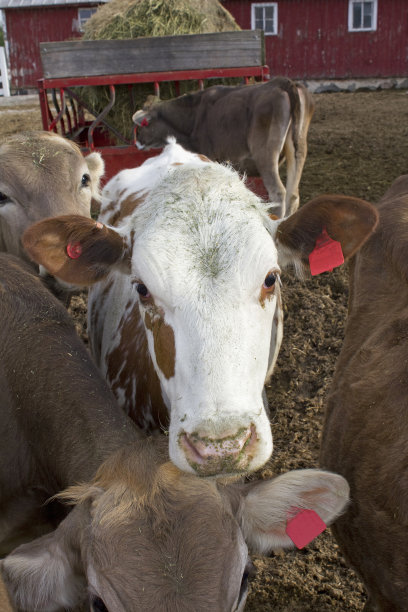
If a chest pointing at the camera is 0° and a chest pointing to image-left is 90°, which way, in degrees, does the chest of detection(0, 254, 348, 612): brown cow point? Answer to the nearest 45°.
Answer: approximately 315°

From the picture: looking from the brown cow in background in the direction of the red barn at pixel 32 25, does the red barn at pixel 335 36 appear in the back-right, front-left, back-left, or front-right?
front-right

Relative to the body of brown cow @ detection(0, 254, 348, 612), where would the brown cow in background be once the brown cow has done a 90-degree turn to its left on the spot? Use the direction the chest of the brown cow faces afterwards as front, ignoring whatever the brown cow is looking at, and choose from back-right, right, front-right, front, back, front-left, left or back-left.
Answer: front-left

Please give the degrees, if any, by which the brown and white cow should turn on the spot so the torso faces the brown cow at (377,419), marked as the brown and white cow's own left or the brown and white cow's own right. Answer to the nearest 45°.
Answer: approximately 90° to the brown and white cow's own left

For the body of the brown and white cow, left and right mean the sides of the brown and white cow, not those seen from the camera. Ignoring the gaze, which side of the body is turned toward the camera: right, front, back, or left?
front

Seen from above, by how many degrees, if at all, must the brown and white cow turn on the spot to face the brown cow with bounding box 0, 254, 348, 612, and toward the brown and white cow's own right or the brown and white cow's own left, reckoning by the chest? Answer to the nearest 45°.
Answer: approximately 45° to the brown and white cow's own right

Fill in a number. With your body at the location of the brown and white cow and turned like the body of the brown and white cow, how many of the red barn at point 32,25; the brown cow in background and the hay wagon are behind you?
3

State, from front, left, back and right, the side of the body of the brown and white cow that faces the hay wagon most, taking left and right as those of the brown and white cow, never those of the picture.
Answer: back

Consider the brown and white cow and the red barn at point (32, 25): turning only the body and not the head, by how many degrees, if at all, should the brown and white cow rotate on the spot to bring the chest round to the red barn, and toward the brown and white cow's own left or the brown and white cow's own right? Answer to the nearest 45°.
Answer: approximately 180°

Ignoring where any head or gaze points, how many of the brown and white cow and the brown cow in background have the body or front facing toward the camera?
1

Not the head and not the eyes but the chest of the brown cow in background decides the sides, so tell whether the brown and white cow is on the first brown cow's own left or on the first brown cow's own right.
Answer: on the first brown cow's own left

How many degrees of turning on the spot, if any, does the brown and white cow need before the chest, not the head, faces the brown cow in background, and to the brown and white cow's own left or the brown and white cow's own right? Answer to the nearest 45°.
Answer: approximately 180°

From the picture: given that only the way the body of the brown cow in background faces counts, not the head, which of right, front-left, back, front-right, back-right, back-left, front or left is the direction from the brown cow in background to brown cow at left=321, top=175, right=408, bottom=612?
back-left

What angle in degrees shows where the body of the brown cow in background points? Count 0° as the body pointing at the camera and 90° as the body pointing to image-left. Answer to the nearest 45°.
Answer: approximately 135°
